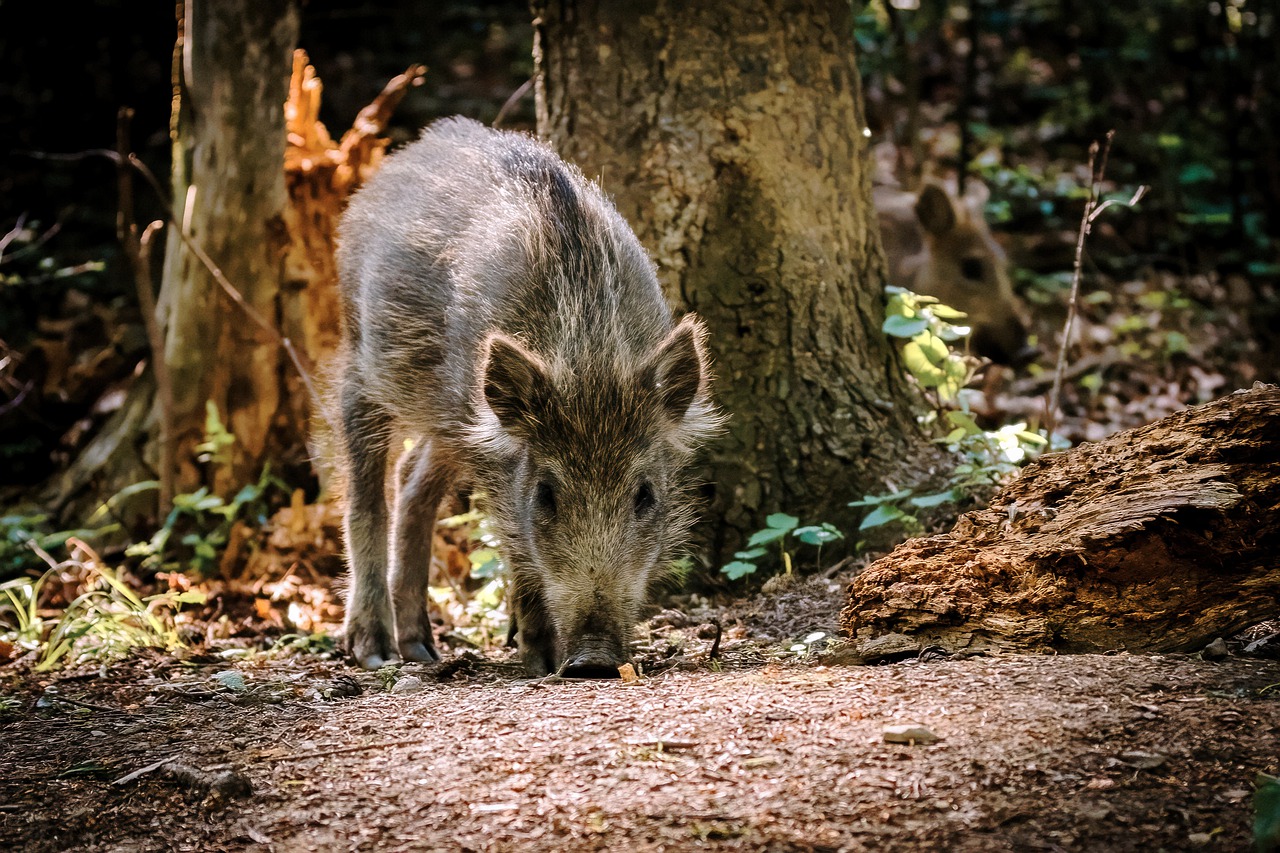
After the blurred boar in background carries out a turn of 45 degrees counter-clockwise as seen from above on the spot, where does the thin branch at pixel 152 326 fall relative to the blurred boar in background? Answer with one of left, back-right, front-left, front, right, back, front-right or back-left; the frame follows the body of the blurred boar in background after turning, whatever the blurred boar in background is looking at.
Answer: back

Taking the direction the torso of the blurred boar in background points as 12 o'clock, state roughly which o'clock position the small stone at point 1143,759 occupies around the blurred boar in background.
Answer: The small stone is roughly at 3 o'clock from the blurred boar in background.

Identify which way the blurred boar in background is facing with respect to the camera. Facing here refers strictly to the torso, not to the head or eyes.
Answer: to the viewer's right

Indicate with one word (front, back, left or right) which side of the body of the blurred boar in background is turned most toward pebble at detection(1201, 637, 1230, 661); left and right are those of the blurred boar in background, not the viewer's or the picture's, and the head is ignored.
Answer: right

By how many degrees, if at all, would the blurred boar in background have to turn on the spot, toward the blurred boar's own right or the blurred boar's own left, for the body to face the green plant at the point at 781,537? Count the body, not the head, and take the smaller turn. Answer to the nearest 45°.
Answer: approximately 90° to the blurred boar's own right

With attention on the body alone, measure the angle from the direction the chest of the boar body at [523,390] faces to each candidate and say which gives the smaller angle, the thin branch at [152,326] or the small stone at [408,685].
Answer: the small stone

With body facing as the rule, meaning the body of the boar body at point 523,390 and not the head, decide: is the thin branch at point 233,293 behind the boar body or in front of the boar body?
behind

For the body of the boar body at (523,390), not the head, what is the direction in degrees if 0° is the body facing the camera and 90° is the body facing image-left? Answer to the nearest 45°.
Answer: approximately 315°
